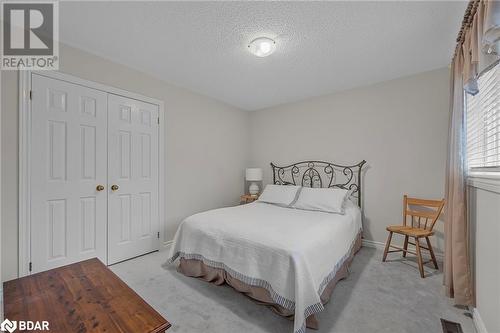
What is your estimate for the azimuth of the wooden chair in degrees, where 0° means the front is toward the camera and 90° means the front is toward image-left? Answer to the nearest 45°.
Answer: approximately 45°

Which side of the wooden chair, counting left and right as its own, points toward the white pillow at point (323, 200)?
front

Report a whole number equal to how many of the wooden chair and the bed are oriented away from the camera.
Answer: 0

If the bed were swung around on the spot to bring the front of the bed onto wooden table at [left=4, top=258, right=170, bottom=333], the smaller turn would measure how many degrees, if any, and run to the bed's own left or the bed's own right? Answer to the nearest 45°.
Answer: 0° — it already faces it

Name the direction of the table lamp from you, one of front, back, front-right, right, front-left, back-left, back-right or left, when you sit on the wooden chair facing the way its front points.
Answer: front-right

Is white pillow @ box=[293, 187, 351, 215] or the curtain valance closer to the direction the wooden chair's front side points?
the white pillow

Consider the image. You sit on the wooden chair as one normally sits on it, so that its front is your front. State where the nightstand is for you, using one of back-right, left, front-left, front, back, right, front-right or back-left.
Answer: front-right

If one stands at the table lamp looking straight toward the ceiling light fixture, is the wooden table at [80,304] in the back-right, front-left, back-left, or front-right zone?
front-right

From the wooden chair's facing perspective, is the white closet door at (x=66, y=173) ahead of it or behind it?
ahead

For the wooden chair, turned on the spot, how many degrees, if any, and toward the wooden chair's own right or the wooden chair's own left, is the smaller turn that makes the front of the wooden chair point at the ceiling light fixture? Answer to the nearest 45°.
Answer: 0° — it already faces it

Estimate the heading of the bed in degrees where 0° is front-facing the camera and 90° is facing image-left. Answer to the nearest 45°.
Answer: approximately 45°
